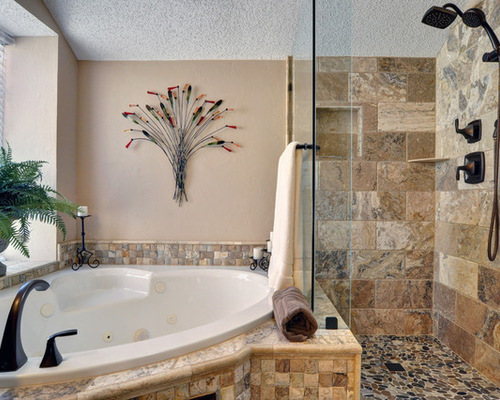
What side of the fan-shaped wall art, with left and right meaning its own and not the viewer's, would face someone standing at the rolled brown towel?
front

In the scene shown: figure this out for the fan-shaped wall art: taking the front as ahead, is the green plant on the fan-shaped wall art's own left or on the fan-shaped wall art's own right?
on the fan-shaped wall art's own right

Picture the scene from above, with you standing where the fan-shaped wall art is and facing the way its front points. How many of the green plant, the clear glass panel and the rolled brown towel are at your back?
0

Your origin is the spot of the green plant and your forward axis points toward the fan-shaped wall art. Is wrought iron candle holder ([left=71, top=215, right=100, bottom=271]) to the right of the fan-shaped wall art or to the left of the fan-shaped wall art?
left

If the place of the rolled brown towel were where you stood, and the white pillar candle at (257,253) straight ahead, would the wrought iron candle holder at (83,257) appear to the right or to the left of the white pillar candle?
left

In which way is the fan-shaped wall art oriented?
toward the camera

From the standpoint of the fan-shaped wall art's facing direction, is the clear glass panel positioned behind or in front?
in front
